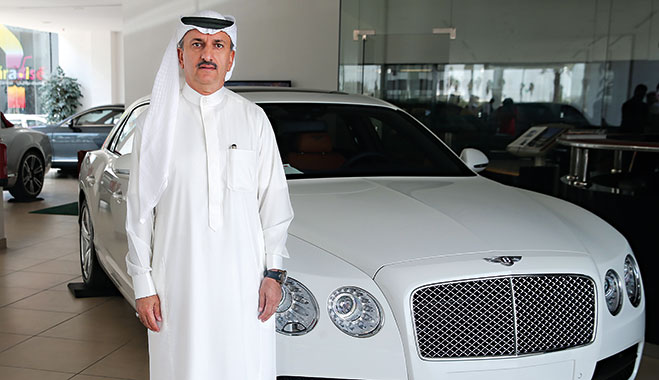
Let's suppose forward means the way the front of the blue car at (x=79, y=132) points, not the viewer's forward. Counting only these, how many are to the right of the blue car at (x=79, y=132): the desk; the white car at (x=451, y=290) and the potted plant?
1

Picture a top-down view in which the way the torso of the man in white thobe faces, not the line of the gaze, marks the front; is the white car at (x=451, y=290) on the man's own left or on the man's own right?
on the man's own left

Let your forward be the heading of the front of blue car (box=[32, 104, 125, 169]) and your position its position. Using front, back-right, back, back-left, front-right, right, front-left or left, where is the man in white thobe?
left

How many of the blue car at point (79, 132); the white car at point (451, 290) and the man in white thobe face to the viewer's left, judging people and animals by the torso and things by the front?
1

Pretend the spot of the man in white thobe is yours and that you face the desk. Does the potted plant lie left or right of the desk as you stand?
left

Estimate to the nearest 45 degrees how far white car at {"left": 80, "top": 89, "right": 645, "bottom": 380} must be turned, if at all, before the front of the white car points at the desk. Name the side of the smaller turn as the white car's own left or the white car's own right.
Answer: approximately 90° to the white car's own left

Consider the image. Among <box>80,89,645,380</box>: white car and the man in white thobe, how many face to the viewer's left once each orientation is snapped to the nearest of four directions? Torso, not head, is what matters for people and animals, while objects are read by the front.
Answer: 0

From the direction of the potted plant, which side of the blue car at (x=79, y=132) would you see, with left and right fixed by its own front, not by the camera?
right

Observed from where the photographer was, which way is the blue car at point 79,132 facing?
facing to the left of the viewer

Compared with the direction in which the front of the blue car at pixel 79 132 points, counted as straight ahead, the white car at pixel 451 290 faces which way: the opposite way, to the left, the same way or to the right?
to the left
